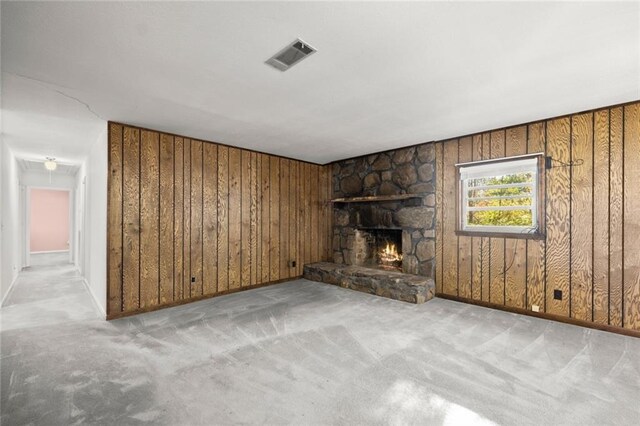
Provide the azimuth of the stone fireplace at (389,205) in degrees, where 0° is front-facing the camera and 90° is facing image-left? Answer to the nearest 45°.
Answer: approximately 45°
